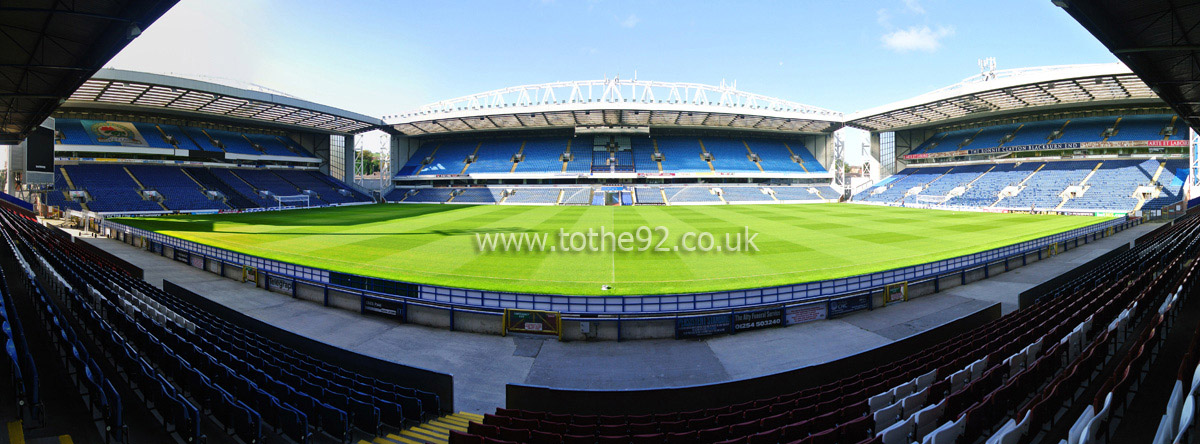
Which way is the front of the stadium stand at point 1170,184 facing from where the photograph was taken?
facing the viewer and to the left of the viewer

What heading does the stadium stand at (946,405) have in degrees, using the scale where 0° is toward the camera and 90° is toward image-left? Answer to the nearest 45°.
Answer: approximately 135°

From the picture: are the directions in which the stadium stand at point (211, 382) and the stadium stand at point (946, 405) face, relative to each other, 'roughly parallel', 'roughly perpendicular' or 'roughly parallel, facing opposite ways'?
roughly parallel

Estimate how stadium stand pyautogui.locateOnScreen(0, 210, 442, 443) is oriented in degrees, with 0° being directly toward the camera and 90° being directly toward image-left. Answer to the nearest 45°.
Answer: approximately 225°

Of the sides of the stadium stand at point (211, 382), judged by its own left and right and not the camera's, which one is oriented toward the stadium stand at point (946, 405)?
right

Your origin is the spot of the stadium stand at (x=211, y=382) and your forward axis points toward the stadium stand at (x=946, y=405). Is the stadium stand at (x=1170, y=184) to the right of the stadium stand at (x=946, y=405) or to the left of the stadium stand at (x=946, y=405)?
left

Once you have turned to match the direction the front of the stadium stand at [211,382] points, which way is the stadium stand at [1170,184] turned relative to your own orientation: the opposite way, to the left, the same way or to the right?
to the left

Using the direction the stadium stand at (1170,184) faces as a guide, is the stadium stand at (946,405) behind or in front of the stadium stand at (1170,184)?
in front

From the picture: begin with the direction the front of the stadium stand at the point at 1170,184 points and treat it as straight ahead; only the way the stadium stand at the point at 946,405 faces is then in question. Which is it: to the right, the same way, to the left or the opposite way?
to the right

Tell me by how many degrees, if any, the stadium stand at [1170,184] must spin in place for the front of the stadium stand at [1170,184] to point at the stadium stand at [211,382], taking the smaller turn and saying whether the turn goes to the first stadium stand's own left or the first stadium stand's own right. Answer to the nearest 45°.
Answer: approximately 45° to the first stadium stand's own left

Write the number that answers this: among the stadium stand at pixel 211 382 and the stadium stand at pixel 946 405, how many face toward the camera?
0

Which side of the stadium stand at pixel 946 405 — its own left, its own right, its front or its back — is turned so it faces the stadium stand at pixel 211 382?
left

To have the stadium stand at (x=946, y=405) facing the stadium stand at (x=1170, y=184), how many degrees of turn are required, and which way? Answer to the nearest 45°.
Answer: approximately 90° to its right

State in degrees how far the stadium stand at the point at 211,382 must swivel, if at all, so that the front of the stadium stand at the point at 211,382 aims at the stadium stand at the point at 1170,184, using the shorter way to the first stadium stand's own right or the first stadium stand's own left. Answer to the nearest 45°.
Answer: approximately 45° to the first stadium stand's own right
